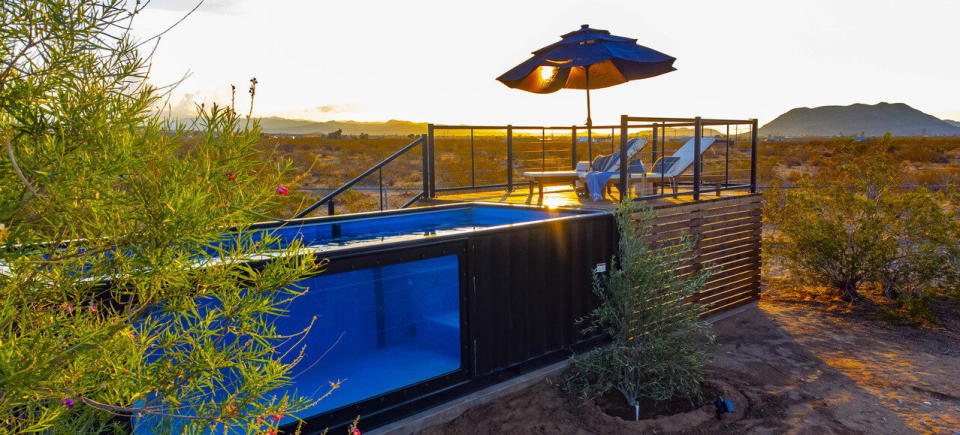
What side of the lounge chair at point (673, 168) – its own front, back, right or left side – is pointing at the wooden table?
front

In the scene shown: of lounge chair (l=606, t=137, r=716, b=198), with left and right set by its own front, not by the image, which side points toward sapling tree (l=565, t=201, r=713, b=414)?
left

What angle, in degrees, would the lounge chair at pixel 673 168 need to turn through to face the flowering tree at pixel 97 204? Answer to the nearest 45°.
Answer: approximately 90° to its left

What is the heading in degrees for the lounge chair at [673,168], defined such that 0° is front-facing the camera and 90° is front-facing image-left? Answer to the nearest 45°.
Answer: approximately 90°

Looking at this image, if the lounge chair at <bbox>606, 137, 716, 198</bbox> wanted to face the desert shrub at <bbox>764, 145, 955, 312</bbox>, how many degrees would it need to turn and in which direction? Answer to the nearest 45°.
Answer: approximately 180°

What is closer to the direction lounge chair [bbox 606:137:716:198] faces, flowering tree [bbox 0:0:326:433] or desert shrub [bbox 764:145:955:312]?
the flowering tree

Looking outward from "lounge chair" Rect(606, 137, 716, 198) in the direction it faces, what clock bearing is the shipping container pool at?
The shipping container pool is roughly at 10 o'clock from the lounge chair.

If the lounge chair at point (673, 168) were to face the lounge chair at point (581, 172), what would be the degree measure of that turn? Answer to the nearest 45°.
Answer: approximately 45° to its right

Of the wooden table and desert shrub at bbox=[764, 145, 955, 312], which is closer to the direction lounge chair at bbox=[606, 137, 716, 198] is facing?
the wooden table
